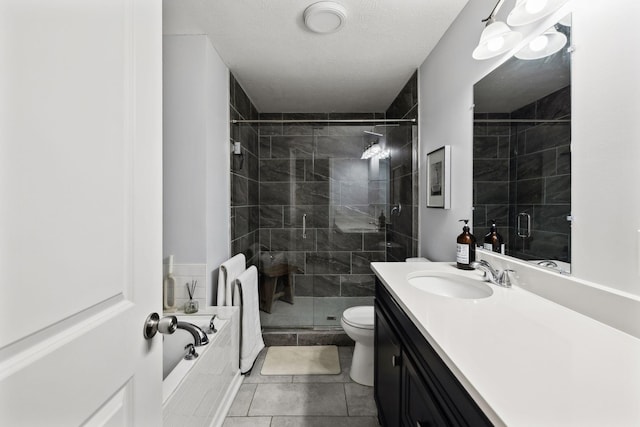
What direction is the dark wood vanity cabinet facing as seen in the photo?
to the viewer's left

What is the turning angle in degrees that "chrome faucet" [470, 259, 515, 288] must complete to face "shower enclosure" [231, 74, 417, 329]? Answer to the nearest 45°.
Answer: approximately 90° to its right

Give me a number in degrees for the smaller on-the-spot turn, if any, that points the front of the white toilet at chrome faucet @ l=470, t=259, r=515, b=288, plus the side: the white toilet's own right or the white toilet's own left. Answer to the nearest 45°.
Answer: approximately 135° to the white toilet's own left

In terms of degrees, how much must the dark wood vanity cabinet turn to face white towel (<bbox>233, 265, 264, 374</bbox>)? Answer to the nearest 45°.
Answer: approximately 45° to its right

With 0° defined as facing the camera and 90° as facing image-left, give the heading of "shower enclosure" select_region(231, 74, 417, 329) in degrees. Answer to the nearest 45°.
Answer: approximately 0°

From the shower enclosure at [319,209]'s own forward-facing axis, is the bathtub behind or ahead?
ahead

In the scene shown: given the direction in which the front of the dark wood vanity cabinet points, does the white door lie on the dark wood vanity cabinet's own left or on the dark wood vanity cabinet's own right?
on the dark wood vanity cabinet's own left
